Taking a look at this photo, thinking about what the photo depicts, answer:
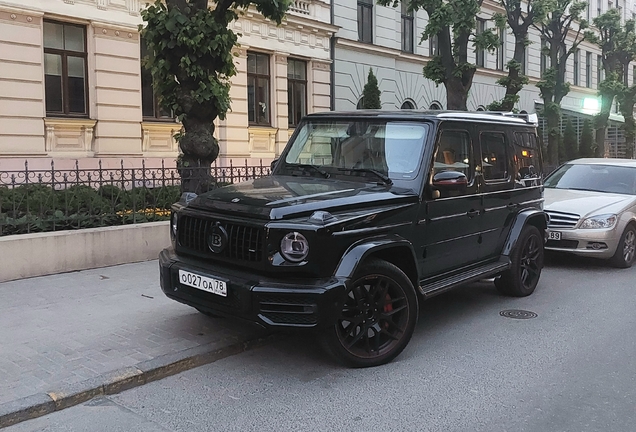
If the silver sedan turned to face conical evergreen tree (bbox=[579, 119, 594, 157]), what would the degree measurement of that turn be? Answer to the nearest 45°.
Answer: approximately 135° to its right

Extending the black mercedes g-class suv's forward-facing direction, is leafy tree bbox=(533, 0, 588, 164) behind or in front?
behind

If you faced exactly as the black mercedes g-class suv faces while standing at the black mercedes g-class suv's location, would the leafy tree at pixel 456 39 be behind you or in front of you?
behind

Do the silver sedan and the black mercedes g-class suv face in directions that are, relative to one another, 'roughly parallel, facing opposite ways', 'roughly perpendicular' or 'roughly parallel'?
roughly parallel

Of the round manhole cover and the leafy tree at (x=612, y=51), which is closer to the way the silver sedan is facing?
the round manhole cover

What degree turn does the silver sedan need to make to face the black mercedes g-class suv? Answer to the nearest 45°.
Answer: approximately 45° to its left

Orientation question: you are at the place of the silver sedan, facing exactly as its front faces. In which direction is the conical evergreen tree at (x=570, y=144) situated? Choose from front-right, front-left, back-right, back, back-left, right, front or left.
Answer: back-right

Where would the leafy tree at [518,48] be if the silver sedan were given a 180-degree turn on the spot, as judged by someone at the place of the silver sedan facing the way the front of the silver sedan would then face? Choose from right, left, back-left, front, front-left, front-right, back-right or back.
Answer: front-left

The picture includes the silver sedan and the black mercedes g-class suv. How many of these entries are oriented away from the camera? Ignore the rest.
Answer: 0

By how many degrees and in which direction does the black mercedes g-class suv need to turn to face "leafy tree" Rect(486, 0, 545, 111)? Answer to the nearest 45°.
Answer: approximately 135° to its right

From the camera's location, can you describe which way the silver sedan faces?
facing the viewer and to the left of the viewer

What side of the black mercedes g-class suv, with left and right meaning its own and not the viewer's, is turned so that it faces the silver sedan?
back

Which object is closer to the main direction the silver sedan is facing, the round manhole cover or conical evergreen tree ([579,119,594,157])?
the round manhole cover

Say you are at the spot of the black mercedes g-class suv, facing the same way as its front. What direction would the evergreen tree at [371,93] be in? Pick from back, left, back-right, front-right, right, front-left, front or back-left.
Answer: back-right

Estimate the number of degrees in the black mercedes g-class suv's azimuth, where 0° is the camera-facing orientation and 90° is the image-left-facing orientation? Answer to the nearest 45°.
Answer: approximately 45°
